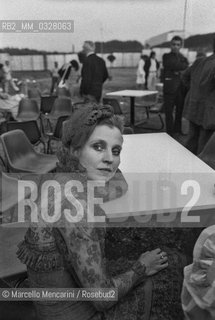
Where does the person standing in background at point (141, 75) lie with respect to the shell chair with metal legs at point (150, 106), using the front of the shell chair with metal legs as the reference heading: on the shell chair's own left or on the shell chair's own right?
on the shell chair's own right

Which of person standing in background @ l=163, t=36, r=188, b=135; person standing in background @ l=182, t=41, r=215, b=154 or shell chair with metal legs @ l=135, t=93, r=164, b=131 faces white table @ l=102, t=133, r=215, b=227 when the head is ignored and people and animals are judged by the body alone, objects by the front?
person standing in background @ l=163, t=36, r=188, b=135

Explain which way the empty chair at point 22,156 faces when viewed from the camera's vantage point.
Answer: facing the viewer and to the right of the viewer

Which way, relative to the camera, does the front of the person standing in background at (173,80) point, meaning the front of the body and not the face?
toward the camera

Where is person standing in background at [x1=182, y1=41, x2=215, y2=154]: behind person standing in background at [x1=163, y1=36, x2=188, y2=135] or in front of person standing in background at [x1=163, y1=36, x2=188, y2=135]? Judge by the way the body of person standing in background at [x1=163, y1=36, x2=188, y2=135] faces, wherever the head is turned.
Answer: in front

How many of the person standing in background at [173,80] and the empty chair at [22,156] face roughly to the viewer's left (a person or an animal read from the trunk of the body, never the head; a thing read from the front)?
0

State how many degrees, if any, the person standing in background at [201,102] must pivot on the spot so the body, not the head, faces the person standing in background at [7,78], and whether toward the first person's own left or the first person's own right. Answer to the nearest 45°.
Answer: approximately 45° to the first person's own left

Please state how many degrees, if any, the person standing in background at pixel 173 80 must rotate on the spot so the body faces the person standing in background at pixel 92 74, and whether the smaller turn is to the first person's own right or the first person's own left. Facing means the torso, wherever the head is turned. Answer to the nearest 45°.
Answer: approximately 90° to the first person's own right

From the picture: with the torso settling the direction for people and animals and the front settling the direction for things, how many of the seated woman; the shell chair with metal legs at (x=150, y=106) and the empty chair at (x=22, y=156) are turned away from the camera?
0

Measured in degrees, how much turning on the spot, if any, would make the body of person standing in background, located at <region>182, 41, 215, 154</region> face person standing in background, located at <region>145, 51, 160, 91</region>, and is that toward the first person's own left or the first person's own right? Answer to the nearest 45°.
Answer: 0° — they already face them

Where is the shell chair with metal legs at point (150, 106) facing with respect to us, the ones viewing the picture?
facing to the left of the viewer

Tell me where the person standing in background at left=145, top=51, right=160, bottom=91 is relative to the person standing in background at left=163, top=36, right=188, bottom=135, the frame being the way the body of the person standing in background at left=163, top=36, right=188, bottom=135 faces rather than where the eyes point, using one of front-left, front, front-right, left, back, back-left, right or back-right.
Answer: back

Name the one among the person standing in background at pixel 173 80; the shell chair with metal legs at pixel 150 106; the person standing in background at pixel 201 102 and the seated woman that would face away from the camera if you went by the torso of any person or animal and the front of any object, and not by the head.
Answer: the person standing in background at pixel 201 102

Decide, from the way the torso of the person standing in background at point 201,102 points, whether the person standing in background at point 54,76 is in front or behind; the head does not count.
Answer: in front

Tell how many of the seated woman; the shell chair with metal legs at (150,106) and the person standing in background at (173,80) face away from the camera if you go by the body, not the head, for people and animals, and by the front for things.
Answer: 0
